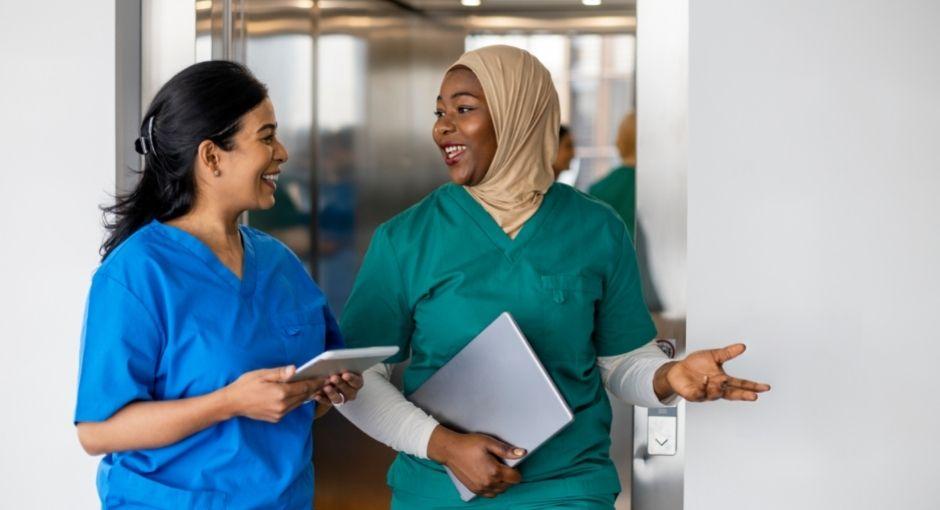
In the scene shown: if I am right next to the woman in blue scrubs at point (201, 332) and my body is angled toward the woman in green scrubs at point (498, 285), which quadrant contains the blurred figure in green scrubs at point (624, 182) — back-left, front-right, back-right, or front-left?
front-left

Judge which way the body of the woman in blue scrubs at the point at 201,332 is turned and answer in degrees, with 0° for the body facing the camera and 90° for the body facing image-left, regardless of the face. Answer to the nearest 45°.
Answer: approximately 315°

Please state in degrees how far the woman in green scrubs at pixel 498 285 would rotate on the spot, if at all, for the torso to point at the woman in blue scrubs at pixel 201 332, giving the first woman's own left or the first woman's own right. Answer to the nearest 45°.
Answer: approximately 45° to the first woman's own right

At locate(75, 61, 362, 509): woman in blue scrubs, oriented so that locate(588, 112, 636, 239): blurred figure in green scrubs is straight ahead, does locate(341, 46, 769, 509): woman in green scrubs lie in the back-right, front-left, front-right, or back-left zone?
front-right

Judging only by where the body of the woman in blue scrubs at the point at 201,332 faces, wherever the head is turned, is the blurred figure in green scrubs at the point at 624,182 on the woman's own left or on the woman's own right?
on the woman's own left

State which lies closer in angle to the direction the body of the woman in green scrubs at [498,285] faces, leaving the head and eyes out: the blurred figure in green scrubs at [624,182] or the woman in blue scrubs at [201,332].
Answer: the woman in blue scrubs

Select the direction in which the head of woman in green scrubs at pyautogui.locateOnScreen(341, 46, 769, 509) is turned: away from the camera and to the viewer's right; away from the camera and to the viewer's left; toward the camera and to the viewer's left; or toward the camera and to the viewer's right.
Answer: toward the camera and to the viewer's left

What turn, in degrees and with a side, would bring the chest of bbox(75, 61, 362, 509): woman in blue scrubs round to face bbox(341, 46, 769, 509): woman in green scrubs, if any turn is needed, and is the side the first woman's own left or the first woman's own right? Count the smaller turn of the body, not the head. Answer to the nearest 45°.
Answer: approximately 90° to the first woman's own left

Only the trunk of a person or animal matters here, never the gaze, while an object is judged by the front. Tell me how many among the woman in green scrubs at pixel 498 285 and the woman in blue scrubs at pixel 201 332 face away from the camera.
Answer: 0

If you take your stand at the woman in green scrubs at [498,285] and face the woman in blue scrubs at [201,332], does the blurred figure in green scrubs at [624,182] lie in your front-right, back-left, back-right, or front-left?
back-right

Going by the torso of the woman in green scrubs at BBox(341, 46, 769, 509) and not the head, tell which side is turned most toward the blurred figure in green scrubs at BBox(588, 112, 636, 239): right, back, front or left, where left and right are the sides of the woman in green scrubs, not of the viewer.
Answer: back

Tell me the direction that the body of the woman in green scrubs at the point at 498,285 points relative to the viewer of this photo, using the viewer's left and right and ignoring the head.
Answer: facing the viewer

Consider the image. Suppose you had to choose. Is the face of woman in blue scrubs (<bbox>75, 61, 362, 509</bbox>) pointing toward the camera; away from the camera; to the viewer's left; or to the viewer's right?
to the viewer's right
